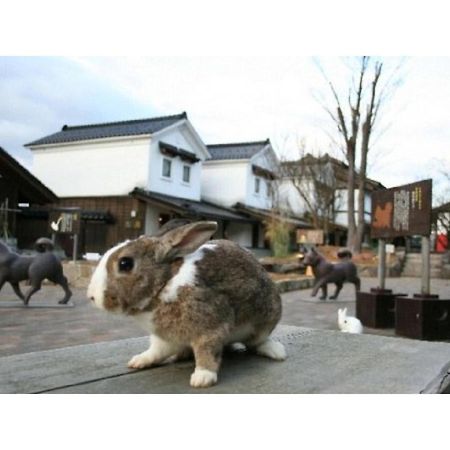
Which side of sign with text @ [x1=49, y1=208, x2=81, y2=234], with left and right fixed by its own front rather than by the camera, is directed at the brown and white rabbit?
front

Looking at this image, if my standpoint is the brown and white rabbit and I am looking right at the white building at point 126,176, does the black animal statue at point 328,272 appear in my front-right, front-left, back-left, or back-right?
front-right

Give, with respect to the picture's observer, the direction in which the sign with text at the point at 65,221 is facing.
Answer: facing the viewer

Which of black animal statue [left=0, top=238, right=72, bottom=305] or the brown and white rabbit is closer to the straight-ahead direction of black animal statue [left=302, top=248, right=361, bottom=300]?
the black animal statue

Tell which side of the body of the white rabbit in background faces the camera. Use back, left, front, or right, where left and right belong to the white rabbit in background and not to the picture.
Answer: left

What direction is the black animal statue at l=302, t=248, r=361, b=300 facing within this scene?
to the viewer's left
